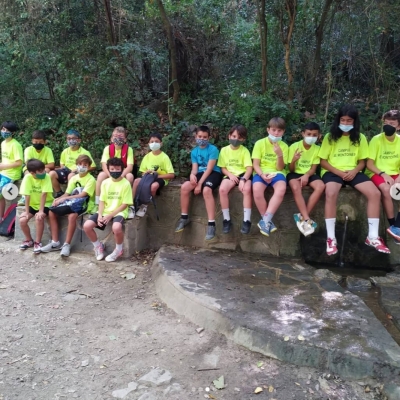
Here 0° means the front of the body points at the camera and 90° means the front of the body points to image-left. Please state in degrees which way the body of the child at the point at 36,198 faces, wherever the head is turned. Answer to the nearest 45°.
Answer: approximately 0°

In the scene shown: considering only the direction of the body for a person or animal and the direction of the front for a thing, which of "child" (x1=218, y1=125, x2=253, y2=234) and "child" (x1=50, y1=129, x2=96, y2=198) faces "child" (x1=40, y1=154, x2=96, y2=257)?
"child" (x1=50, y1=129, x2=96, y2=198)

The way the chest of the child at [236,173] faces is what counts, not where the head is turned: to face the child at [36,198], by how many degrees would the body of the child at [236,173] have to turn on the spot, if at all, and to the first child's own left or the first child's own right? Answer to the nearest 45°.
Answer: approximately 90° to the first child's own right

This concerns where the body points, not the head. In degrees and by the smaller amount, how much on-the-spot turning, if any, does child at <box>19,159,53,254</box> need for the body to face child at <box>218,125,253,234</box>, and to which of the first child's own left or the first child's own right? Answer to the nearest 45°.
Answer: approximately 45° to the first child's own left
